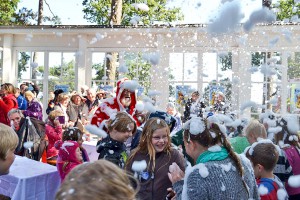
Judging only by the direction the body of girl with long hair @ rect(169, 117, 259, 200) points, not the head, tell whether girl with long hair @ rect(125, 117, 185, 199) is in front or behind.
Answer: in front

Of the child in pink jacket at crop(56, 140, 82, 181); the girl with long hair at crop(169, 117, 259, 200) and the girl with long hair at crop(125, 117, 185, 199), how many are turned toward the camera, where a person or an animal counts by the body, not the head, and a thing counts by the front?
1

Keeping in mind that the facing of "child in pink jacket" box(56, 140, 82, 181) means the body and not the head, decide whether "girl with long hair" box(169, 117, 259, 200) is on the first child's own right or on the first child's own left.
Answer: on the first child's own right

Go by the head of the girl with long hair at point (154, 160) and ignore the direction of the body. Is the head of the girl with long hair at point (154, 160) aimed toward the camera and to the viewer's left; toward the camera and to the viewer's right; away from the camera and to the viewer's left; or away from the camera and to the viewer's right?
toward the camera and to the viewer's right

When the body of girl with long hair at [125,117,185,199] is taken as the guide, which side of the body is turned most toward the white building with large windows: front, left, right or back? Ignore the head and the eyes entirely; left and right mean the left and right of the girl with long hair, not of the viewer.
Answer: back

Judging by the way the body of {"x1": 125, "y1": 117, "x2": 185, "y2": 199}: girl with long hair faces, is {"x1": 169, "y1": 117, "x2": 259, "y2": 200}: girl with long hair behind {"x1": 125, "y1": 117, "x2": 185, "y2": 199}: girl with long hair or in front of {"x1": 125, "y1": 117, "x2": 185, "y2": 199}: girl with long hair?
in front

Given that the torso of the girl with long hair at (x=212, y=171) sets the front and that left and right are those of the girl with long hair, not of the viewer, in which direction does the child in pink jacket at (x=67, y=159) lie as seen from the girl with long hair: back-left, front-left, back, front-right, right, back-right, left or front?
front

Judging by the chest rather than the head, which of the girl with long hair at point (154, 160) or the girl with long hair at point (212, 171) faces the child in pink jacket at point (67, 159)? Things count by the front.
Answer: the girl with long hair at point (212, 171)

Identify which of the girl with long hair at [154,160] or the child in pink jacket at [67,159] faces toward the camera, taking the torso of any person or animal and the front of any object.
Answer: the girl with long hair

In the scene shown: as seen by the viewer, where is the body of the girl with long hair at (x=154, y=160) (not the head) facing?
toward the camera
